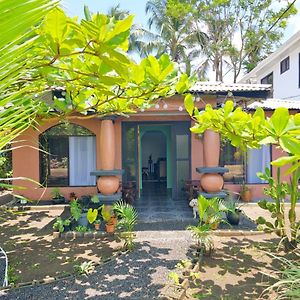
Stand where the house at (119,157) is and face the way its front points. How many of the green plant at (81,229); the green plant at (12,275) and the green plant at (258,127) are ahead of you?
3

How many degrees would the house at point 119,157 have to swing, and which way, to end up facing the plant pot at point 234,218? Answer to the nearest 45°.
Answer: approximately 45° to its left

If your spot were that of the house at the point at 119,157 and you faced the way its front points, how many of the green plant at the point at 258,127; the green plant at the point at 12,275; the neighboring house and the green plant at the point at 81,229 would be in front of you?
3

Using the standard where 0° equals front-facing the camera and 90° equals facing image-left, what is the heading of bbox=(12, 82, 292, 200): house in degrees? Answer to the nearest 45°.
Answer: approximately 0°

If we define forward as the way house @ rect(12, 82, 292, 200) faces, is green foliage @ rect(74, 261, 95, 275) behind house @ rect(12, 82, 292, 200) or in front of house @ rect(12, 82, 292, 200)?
in front

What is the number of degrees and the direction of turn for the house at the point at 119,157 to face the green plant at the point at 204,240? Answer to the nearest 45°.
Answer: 0° — it already faces it

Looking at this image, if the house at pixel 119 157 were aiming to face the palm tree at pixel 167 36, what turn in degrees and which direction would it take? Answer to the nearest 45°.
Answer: approximately 180°

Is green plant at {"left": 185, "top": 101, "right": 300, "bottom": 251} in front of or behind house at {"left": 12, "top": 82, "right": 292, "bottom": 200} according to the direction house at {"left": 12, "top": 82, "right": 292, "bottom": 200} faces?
in front

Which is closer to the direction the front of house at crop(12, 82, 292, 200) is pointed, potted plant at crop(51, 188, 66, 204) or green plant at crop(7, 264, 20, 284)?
the green plant

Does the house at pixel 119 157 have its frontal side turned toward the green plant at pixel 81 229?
yes

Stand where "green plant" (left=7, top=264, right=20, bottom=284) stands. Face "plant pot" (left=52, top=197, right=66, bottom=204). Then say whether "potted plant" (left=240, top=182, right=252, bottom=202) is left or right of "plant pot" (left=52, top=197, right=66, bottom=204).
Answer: right

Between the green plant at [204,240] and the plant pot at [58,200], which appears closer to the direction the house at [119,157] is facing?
the green plant

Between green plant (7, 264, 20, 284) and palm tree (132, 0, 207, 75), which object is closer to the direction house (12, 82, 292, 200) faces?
the green plant

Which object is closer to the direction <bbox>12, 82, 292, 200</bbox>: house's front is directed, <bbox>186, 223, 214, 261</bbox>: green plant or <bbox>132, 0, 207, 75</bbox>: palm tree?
the green plant

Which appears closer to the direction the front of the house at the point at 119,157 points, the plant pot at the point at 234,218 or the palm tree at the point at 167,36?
the plant pot
